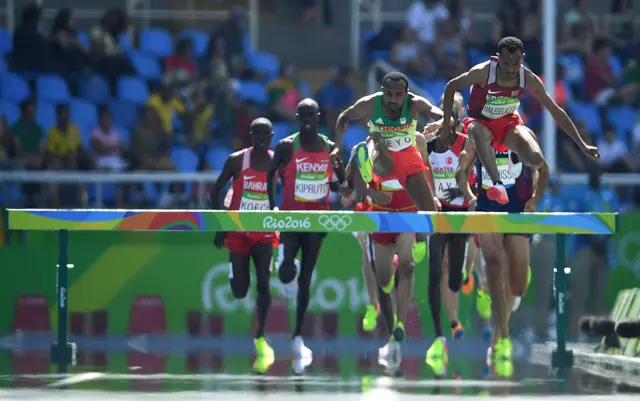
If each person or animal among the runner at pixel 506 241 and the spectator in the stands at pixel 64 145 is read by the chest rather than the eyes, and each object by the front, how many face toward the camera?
2

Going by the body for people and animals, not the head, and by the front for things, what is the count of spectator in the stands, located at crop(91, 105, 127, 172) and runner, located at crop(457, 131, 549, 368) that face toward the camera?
2

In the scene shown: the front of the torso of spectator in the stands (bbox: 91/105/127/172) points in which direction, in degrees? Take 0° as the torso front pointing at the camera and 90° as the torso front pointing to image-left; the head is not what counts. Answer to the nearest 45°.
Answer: approximately 0°

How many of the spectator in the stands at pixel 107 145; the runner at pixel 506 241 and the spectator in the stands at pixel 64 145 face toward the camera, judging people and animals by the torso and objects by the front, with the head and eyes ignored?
3

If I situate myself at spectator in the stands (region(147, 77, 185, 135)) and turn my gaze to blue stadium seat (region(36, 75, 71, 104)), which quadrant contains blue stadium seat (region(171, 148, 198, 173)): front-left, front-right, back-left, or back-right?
back-left

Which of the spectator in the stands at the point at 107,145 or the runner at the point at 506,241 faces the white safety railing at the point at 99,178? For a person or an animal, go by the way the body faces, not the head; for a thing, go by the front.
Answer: the spectator in the stands

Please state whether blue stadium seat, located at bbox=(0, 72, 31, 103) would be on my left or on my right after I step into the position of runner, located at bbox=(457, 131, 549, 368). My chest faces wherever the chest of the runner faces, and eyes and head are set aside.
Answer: on my right

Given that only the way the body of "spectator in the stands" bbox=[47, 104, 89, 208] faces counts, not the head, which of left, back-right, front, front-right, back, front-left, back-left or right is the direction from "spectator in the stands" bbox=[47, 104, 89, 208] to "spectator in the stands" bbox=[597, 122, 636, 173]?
left

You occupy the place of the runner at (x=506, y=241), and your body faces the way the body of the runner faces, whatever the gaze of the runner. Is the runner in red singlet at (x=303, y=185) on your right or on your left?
on your right
